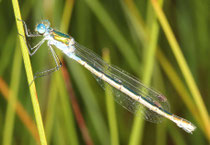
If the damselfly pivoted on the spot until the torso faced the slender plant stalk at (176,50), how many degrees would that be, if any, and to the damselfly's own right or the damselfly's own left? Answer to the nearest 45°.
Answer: approximately 135° to the damselfly's own right

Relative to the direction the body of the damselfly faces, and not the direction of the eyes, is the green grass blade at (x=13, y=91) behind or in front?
in front

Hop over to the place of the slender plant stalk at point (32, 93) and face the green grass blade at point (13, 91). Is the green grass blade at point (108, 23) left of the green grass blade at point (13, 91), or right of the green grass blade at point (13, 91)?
right

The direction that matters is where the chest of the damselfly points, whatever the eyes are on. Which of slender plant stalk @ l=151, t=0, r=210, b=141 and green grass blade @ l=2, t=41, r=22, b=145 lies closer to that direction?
the green grass blade

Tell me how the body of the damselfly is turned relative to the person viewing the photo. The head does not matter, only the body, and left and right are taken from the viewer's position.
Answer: facing to the left of the viewer
